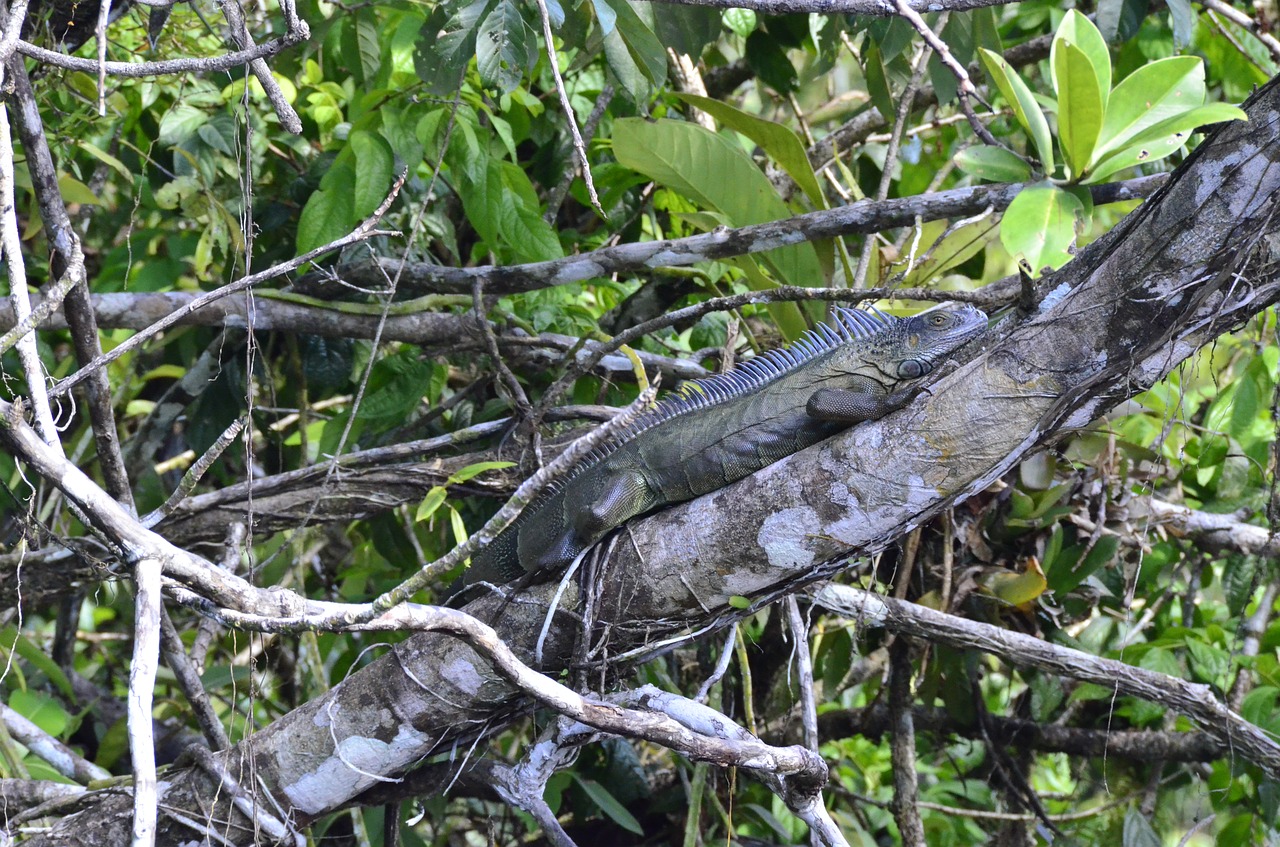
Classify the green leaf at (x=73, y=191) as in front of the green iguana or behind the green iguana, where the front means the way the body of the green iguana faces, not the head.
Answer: behind

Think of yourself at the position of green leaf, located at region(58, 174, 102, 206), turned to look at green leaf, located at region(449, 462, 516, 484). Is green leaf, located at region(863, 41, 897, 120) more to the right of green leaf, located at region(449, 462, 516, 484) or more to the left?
left

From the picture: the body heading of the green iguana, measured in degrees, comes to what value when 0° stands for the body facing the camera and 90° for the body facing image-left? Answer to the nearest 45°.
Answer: approximately 270°

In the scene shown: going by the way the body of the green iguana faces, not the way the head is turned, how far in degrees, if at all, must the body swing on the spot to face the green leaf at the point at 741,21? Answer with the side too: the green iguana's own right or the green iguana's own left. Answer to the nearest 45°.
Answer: approximately 90° to the green iguana's own left

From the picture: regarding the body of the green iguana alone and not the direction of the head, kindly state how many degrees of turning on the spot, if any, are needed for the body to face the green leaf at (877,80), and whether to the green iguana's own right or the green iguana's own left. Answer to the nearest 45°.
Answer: approximately 45° to the green iguana's own left

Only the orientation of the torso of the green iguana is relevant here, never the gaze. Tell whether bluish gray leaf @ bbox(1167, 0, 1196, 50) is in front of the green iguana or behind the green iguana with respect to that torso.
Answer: in front
